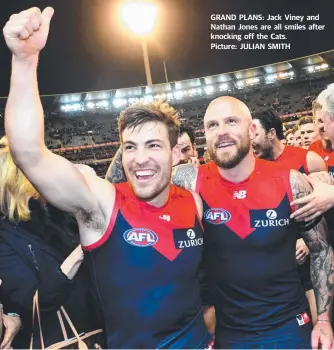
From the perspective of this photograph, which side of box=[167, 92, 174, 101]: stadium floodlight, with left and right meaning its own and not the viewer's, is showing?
front

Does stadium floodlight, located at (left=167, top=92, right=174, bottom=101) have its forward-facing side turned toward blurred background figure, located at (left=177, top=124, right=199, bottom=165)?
yes

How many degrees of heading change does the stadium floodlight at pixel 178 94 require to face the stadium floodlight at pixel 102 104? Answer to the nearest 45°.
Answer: approximately 45° to its right

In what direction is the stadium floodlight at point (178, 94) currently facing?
toward the camera

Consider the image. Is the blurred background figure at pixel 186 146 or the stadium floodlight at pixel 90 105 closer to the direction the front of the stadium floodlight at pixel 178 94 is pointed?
the blurred background figure

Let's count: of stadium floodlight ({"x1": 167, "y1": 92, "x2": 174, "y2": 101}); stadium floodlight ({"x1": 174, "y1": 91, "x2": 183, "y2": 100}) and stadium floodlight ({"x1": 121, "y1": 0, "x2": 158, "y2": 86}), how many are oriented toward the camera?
3

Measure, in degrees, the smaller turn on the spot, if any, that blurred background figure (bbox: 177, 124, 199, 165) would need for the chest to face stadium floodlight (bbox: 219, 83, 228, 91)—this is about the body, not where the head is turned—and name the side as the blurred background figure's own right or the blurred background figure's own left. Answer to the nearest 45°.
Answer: approximately 135° to the blurred background figure's own right
